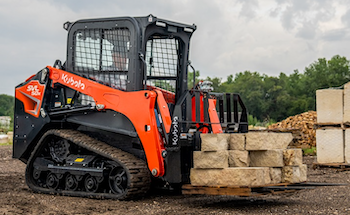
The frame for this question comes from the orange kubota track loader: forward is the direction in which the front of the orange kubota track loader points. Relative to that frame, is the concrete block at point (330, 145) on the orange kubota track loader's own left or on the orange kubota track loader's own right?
on the orange kubota track loader's own left

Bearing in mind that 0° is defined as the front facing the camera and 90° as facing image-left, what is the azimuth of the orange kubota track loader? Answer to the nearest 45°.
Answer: approximately 315°

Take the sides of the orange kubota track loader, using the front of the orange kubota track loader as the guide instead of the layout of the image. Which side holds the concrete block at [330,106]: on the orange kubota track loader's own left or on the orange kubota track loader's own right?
on the orange kubota track loader's own left
